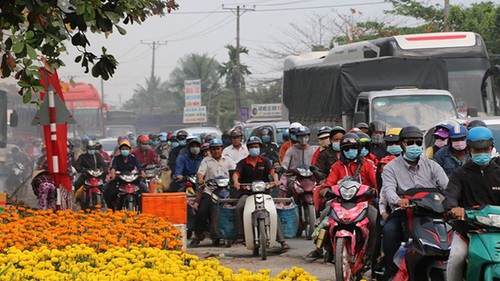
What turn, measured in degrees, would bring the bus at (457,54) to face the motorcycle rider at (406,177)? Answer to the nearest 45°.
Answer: approximately 45° to its right

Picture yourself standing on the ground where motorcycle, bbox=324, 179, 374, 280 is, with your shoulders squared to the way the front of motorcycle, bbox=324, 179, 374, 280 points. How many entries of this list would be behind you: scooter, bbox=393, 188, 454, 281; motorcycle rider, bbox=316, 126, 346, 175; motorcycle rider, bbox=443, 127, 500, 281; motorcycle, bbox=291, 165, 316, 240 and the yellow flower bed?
2

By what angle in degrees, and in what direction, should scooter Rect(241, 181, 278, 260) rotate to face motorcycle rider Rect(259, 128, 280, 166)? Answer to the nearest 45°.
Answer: approximately 180°

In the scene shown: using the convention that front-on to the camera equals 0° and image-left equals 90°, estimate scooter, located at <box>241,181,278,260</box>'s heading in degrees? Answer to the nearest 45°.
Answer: approximately 0°

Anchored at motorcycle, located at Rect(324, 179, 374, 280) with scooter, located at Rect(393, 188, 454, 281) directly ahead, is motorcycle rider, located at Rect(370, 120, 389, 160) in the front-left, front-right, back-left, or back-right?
back-left

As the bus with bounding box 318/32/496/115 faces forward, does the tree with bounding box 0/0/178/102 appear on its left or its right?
on its right

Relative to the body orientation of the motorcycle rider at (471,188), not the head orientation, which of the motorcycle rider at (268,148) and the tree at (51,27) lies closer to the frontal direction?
the tree

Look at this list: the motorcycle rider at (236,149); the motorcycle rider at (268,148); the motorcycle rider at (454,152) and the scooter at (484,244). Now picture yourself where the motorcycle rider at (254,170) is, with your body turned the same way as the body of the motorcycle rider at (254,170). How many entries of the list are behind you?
2
